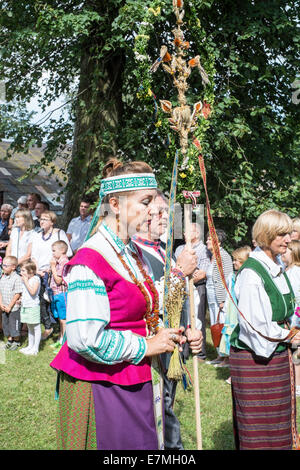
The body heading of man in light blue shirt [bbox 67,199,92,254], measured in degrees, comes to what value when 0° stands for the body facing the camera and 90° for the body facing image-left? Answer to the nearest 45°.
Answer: approximately 0°

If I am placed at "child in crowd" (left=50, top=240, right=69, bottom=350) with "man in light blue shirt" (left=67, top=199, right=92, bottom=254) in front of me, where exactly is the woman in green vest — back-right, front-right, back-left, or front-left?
back-right

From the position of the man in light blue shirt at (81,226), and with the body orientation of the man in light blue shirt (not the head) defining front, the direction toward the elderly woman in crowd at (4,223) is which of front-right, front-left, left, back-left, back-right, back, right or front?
back-right
